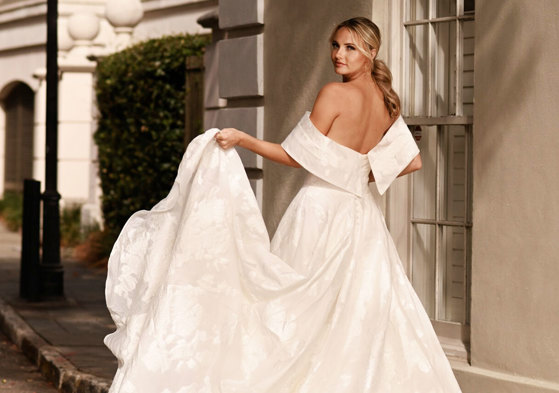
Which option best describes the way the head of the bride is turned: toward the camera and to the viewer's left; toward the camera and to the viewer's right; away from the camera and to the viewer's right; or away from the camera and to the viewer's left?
toward the camera and to the viewer's left

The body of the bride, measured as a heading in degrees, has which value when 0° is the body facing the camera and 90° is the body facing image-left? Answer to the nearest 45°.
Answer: approximately 135°

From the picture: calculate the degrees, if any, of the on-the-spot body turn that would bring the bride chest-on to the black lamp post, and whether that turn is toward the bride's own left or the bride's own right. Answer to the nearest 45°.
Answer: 0° — they already face it

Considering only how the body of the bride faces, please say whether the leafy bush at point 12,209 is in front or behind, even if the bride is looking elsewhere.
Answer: in front
